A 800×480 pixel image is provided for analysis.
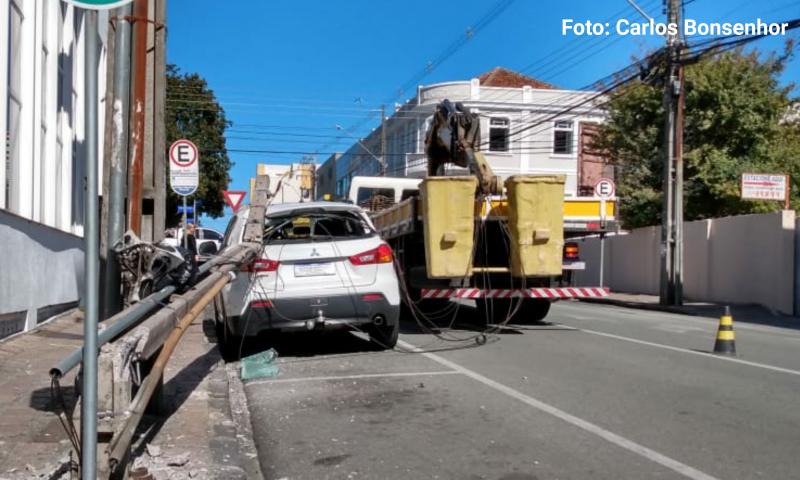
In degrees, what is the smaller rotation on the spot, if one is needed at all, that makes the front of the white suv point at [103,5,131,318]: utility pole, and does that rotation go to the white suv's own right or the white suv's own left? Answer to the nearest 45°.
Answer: approximately 135° to the white suv's own left

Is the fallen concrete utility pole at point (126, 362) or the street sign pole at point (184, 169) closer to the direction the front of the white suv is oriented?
the street sign pole

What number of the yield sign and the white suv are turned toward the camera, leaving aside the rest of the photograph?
1

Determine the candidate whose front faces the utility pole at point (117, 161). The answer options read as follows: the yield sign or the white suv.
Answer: the yield sign

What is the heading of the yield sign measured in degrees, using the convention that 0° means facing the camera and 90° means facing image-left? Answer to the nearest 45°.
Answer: approximately 0°

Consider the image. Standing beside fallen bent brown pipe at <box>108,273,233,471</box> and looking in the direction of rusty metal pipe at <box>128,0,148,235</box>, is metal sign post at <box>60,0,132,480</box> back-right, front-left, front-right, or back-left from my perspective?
back-left

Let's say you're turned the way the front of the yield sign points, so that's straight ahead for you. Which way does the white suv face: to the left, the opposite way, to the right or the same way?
the opposite way

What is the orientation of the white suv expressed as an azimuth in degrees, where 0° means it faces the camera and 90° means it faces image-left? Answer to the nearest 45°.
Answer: approximately 180°

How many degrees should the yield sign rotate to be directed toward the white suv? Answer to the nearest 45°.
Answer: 0° — it already faces it
